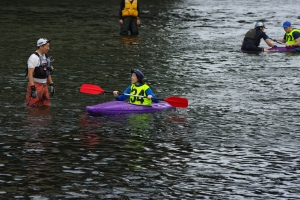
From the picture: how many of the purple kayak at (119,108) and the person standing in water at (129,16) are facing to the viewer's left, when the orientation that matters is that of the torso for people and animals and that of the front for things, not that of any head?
1

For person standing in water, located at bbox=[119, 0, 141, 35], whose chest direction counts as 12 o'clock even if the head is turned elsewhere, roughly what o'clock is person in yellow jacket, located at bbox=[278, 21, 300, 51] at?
The person in yellow jacket is roughly at 10 o'clock from the person standing in water.

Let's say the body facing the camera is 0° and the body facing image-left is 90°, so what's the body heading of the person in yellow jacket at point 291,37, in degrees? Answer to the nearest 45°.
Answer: approximately 45°

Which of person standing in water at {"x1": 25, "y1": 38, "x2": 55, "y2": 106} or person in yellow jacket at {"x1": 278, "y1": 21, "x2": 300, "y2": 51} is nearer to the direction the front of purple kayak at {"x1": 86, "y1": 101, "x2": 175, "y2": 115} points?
the person standing in water

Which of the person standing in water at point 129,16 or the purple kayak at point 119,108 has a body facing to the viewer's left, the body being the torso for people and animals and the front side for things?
the purple kayak

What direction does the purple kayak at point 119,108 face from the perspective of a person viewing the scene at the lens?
facing to the left of the viewer

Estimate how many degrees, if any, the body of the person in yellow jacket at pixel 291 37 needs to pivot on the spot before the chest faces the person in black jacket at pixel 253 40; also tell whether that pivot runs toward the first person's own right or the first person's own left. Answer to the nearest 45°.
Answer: approximately 45° to the first person's own right

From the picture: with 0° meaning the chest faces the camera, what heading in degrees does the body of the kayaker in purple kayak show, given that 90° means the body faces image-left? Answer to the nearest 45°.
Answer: approximately 45°

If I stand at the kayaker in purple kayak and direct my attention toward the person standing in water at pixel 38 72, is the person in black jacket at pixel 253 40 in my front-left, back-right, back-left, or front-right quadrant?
back-right
